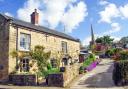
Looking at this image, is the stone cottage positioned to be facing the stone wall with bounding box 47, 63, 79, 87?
yes

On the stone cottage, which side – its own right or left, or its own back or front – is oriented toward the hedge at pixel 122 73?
front

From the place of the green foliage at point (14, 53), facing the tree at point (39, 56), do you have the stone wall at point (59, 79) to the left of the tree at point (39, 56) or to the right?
right

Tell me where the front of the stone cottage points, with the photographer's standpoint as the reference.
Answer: facing the viewer and to the right of the viewer
